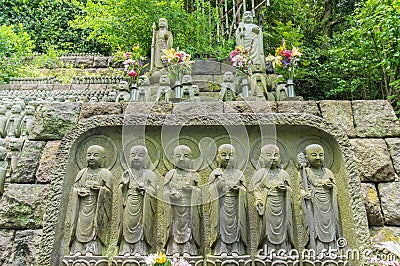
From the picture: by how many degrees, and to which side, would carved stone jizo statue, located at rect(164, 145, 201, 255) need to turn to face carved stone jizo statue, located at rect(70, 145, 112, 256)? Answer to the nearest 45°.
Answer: approximately 90° to its right

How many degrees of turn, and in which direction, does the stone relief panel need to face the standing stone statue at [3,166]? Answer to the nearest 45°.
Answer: approximately 90° to its right

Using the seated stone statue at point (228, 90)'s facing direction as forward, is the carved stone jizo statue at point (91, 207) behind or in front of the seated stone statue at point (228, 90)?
in front

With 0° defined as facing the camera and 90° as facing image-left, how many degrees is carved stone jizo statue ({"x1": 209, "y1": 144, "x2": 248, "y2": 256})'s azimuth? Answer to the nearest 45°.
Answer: approximately 0°

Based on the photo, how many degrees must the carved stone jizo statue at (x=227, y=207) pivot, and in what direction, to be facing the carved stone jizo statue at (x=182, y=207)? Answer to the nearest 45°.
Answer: approximately 90° to its right
